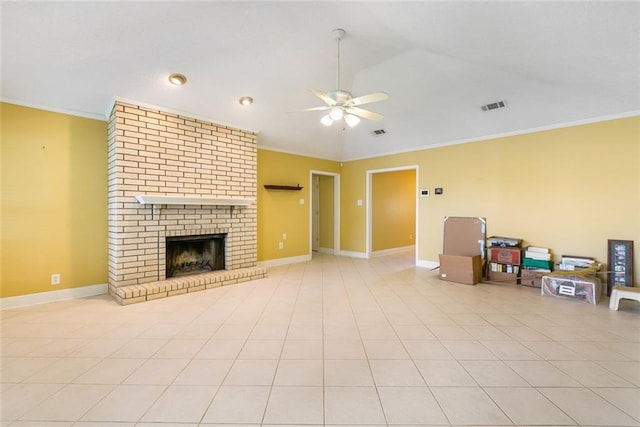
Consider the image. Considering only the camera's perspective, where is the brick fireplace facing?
facing the viewer and to the right of the viewer

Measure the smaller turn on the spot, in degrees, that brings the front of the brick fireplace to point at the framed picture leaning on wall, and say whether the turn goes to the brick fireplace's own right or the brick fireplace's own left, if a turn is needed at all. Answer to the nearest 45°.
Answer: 0° — it already faces it

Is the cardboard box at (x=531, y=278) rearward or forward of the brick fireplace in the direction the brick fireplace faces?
forward

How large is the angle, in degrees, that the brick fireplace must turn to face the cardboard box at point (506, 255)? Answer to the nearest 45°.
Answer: approximately 45° to its left

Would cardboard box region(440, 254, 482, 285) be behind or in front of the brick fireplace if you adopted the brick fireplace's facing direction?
in front
